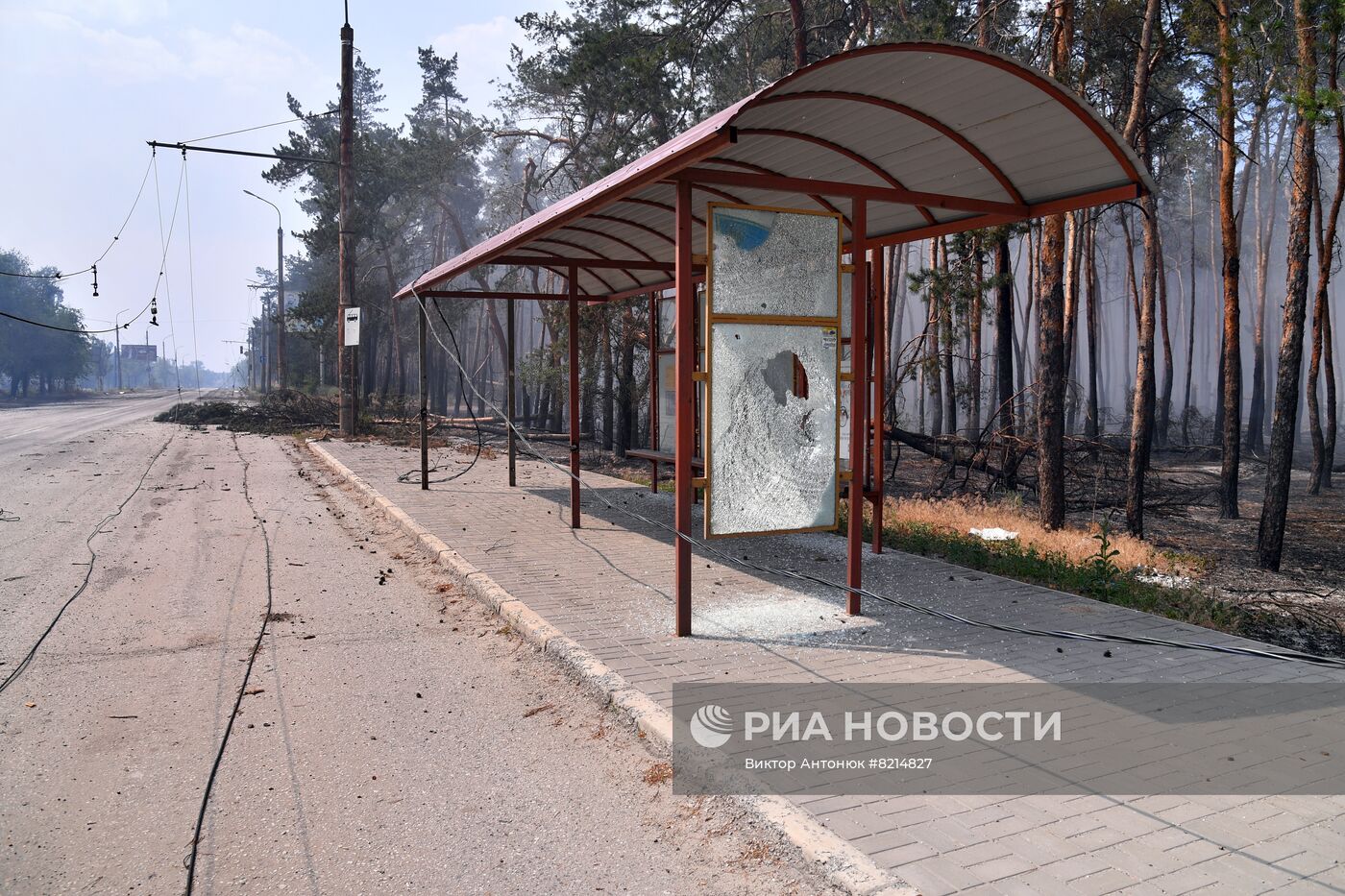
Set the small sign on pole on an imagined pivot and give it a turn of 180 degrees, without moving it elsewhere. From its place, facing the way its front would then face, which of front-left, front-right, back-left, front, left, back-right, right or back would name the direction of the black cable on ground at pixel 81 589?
back

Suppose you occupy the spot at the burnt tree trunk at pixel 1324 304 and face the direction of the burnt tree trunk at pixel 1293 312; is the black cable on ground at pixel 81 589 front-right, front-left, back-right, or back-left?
front-right

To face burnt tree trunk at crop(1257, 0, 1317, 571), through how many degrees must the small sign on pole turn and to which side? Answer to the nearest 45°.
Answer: approximately 45° to its left

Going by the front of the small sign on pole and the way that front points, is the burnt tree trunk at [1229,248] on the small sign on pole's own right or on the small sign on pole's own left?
on the small sign on pole's own left

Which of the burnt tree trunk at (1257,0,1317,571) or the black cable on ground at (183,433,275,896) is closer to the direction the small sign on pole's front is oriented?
the black cable on ground

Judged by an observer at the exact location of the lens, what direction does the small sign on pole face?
facing the viewer

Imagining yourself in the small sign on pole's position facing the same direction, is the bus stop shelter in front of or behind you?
in front

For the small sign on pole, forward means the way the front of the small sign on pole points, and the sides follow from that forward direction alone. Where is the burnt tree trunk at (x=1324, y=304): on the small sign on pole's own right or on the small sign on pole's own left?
on the small sign on pole's own left

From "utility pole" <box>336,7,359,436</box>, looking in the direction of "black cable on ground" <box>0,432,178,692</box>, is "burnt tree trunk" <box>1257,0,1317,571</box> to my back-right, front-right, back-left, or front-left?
front-left

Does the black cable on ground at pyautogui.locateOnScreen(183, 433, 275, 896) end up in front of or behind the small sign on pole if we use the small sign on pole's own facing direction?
in front

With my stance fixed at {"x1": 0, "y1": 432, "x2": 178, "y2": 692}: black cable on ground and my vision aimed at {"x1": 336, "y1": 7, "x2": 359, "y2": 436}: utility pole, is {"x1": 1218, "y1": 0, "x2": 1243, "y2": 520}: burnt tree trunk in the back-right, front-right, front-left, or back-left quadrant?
front-right
